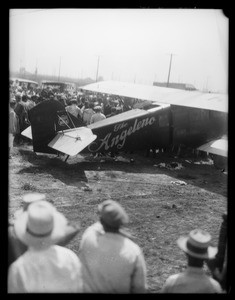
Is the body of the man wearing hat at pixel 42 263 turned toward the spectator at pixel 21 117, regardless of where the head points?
yes

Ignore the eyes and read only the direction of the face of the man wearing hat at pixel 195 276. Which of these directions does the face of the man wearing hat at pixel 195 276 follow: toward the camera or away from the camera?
away from the camera

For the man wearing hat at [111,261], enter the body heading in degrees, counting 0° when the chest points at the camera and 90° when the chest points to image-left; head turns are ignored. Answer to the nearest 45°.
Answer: approximately 180°

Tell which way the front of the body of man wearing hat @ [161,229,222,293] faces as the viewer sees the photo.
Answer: away from the camera

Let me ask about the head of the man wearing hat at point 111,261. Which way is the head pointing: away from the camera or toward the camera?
away from the camera

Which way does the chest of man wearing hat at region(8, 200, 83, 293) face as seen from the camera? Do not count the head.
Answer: away from the camera
